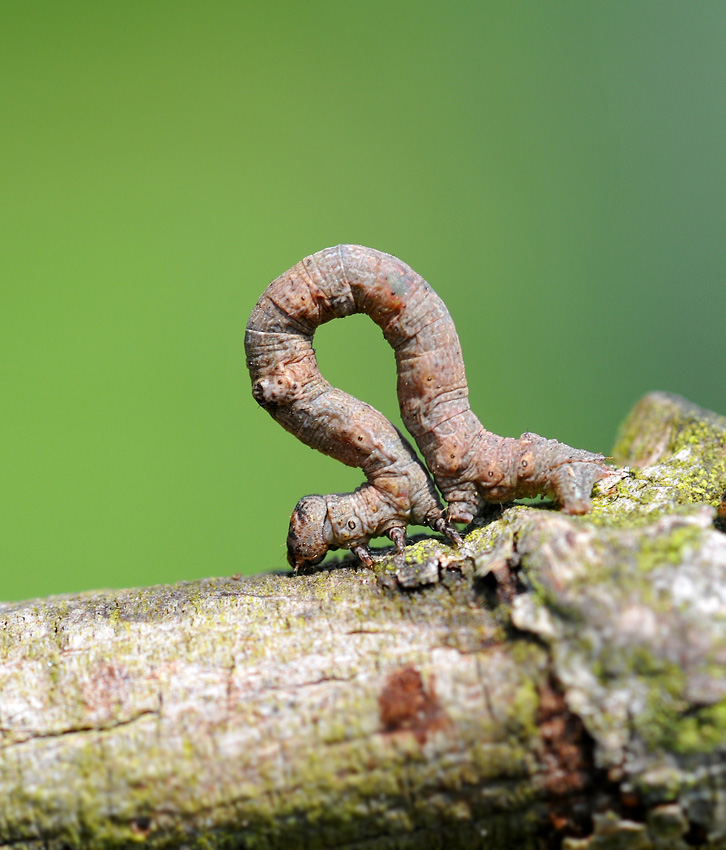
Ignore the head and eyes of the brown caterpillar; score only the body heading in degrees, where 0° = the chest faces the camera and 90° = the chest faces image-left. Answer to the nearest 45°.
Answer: approximately 90°
